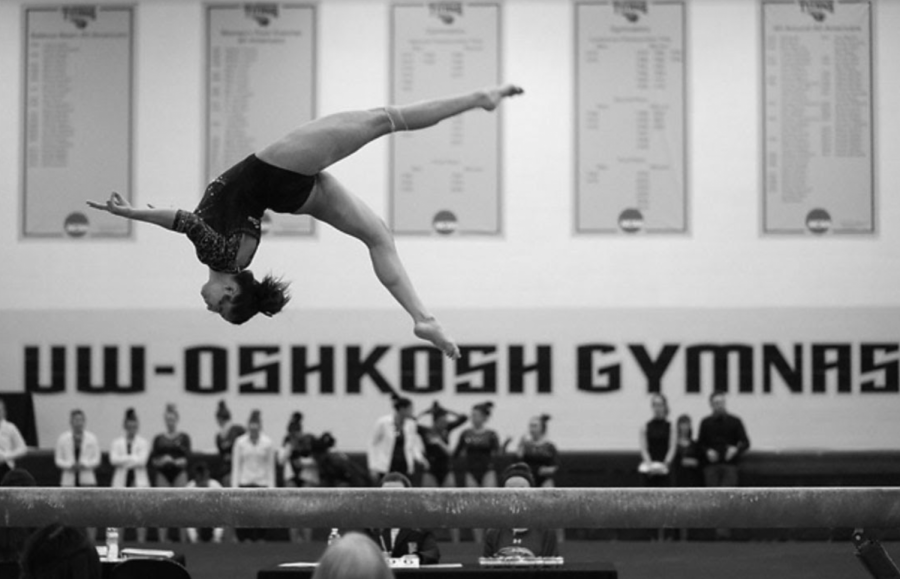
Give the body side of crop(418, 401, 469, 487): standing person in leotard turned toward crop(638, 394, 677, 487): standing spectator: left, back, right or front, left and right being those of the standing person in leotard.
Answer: left

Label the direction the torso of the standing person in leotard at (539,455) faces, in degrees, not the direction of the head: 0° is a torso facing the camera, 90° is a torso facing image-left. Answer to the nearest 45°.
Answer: approximately 45°

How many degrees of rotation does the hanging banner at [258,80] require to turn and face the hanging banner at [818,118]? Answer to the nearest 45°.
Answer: approximately 90° to its left

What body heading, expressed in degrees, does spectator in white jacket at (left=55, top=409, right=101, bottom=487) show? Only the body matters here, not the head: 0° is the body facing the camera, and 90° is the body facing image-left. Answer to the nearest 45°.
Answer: approximately 0°

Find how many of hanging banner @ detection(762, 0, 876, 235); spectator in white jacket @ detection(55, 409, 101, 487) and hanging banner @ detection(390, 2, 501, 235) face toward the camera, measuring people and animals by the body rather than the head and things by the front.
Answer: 3

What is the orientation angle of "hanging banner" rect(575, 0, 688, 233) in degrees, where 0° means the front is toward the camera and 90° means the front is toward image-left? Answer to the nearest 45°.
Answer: approximately 0°
